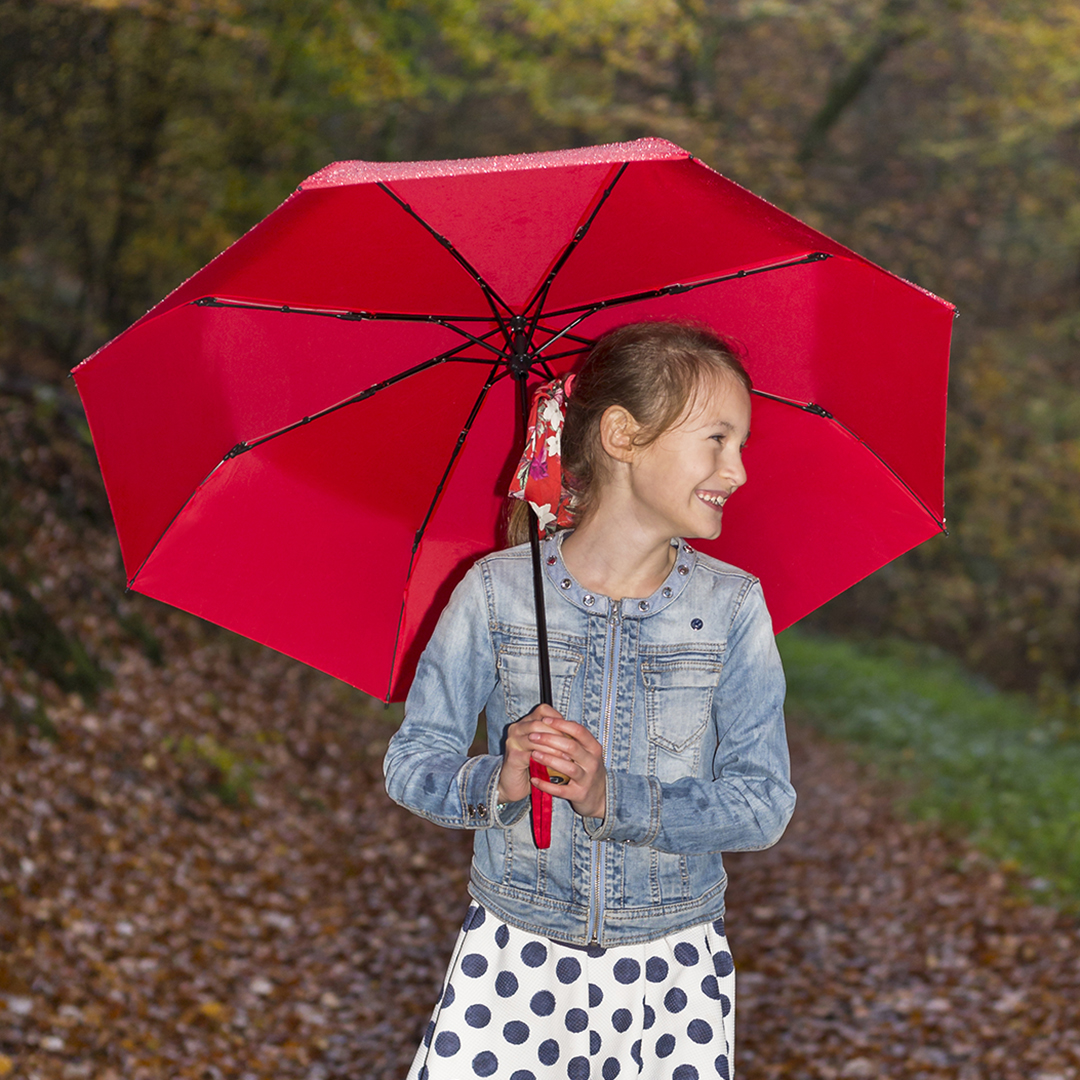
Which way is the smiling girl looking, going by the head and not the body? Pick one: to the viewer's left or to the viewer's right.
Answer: to the viewer's right

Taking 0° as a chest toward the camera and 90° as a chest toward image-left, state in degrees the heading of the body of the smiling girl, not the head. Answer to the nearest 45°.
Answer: approximately 0°
